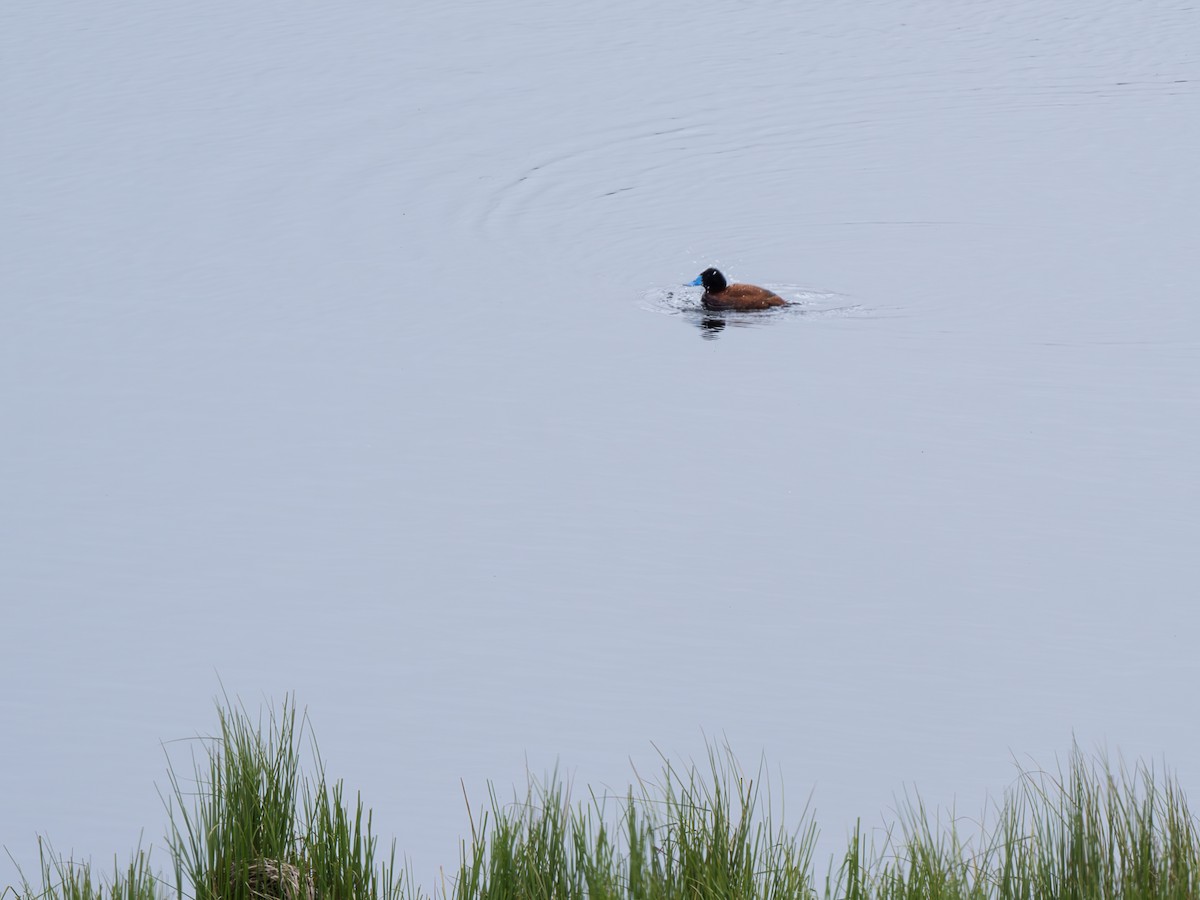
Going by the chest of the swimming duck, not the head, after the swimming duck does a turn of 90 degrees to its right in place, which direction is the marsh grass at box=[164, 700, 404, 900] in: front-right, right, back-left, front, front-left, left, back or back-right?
back

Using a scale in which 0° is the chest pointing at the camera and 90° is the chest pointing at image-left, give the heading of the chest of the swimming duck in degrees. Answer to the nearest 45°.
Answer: approximately 90°

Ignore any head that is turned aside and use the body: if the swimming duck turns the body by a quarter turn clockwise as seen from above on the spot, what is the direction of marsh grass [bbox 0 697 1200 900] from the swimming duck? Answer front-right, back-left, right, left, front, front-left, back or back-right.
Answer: back
